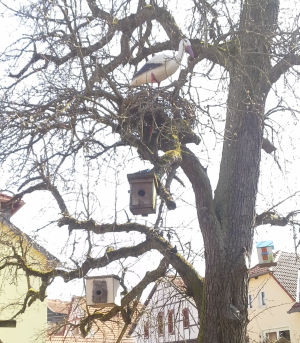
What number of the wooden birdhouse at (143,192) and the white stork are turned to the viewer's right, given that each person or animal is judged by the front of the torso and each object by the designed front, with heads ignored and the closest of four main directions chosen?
1

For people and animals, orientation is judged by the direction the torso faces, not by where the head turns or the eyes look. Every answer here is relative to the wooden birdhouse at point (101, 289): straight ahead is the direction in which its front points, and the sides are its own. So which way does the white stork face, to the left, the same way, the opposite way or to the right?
to the left

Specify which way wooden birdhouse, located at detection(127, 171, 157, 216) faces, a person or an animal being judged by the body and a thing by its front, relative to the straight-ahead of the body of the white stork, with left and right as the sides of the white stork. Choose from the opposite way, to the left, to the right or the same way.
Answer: to the right

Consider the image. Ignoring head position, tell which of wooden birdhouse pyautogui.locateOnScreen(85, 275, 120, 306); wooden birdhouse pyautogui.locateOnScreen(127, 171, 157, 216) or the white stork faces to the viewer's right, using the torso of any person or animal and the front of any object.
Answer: the white stork

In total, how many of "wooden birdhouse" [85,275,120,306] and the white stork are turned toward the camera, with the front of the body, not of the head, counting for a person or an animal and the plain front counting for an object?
1

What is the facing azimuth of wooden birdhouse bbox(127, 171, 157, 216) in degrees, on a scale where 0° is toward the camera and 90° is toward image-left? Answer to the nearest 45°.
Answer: approximately 0°

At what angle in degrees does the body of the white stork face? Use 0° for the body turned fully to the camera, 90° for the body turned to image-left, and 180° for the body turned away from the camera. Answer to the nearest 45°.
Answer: approximately 270°

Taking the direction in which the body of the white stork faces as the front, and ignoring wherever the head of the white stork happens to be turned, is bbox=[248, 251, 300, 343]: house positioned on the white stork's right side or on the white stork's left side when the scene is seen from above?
on the white stork's left side
